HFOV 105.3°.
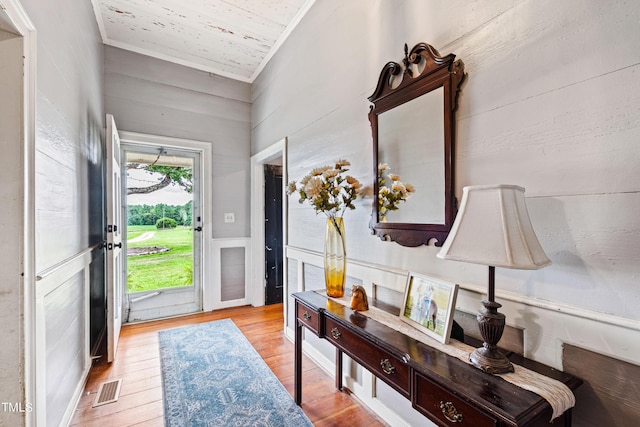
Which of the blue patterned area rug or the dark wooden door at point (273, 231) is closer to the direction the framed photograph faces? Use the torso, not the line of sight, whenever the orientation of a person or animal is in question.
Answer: the blue patterned area rug

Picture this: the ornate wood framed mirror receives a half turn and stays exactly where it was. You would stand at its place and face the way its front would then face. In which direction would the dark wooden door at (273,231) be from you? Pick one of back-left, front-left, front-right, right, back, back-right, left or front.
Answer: left

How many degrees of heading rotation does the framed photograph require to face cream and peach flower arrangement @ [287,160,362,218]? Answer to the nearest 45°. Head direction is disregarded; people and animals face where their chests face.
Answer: approximately 90° to its right

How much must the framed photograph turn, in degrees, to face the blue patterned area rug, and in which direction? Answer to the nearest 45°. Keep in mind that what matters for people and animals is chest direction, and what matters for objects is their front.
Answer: approximately 45° to its right

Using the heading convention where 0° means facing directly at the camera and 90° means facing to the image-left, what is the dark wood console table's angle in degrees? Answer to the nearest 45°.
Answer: approximately 45°
